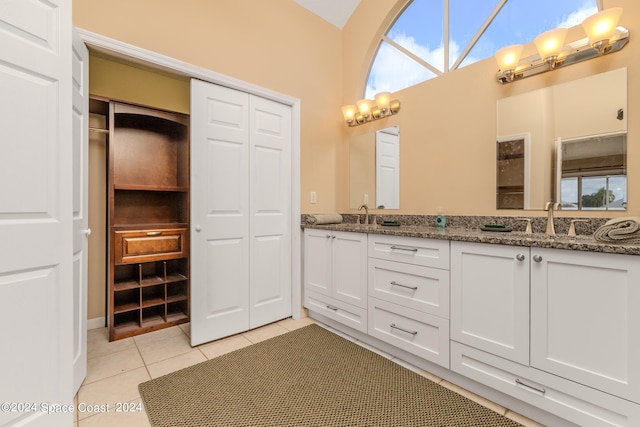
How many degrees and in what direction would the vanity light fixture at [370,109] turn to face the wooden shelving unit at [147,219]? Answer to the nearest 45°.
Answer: approximately 45° to its right

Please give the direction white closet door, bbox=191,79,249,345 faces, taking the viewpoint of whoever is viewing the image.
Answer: facing the viewer and to the right of the viewer

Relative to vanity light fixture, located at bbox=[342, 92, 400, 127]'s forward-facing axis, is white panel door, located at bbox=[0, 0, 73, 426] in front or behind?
in front

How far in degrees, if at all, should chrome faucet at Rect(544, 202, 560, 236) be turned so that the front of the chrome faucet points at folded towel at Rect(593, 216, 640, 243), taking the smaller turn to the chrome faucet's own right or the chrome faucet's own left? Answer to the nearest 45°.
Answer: approximately 45° to the chrome faucet's own left

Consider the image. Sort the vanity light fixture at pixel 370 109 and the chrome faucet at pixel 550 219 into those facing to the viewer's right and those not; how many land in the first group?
0

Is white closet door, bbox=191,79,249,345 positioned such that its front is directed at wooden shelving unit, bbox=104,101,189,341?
no

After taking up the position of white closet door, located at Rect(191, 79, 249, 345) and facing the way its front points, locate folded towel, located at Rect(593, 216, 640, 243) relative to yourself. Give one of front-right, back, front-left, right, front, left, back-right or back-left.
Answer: front

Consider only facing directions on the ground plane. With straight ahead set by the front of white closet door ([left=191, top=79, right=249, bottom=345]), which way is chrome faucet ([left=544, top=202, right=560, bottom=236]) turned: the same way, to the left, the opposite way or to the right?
to the right

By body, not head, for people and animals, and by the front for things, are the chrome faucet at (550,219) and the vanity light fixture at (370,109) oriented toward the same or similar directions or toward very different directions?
same or similar directions

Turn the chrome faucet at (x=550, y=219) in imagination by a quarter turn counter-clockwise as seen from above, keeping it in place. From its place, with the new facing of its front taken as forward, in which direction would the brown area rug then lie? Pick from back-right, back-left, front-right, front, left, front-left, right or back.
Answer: back-right

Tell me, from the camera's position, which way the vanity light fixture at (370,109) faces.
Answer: facing the viewer and to the left of the viewer

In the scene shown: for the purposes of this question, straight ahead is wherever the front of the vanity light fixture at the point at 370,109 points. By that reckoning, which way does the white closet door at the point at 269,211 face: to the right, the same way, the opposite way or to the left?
to the left

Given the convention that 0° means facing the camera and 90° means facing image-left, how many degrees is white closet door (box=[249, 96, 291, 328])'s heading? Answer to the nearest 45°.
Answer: approximately 315°
